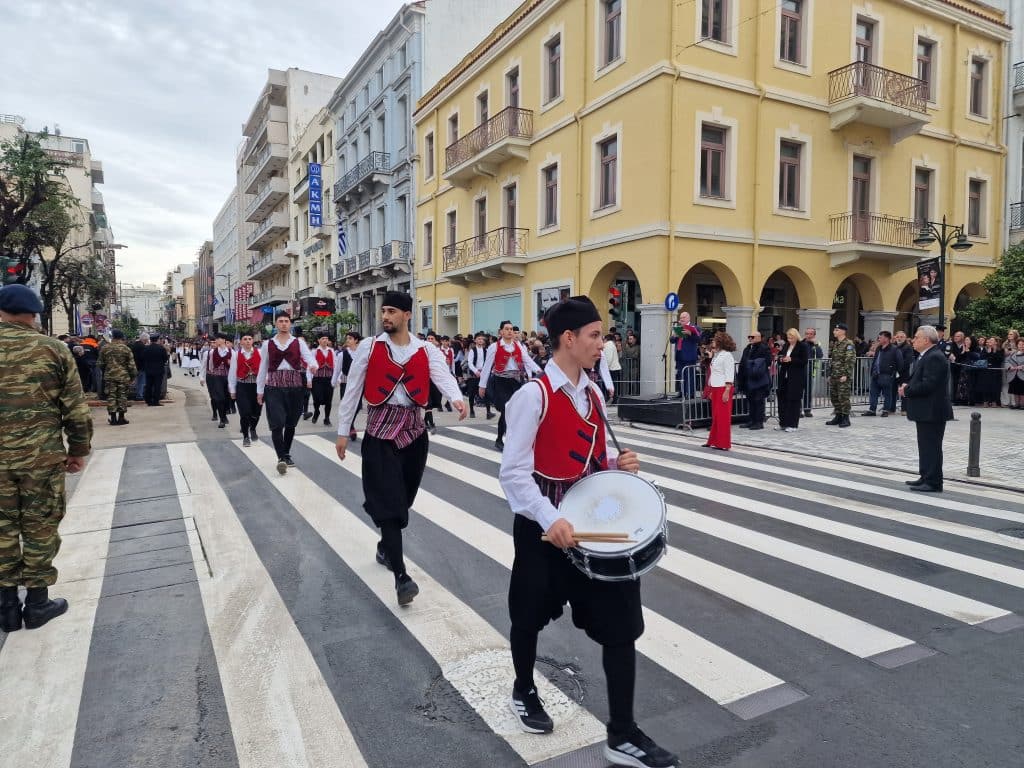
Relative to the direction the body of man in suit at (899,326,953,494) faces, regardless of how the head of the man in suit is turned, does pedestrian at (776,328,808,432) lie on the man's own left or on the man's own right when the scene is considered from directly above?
on the man's own right

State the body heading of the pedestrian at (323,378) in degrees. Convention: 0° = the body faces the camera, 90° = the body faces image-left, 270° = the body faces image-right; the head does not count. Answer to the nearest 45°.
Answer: approximately 0°

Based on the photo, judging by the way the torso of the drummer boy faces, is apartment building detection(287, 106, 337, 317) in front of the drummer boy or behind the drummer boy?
behind

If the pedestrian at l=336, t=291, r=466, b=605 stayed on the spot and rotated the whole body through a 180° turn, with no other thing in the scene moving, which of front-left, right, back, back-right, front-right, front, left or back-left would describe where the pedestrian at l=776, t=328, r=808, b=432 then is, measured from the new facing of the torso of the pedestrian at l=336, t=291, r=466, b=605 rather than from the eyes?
front-right

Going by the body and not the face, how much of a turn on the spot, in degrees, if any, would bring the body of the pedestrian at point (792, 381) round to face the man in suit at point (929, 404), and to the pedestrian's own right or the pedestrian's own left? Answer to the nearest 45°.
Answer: approximately 45° to the pedestrian's own left

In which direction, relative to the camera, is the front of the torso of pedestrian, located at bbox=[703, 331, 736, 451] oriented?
to the viewer's left
